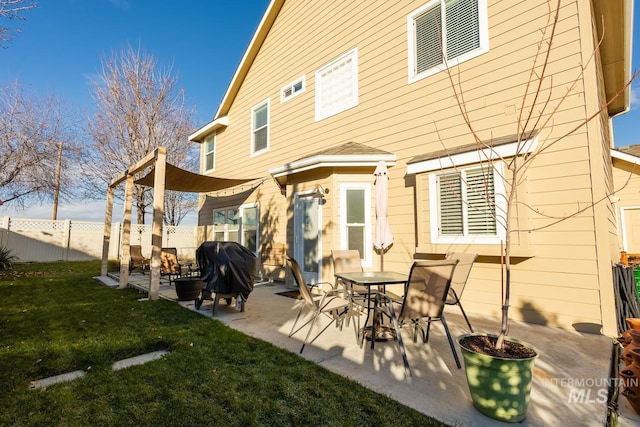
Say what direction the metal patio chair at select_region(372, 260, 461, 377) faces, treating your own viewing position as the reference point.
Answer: facing away from the viewer and to the left of the viewer

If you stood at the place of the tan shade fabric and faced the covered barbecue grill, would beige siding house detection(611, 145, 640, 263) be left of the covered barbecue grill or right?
left

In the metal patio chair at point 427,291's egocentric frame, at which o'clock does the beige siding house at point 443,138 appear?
The beige siding house is roughly at 2 o'clock from the metal patio chair.

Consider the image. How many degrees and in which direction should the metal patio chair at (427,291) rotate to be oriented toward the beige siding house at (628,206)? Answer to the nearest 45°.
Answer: approximately 90° to its right
